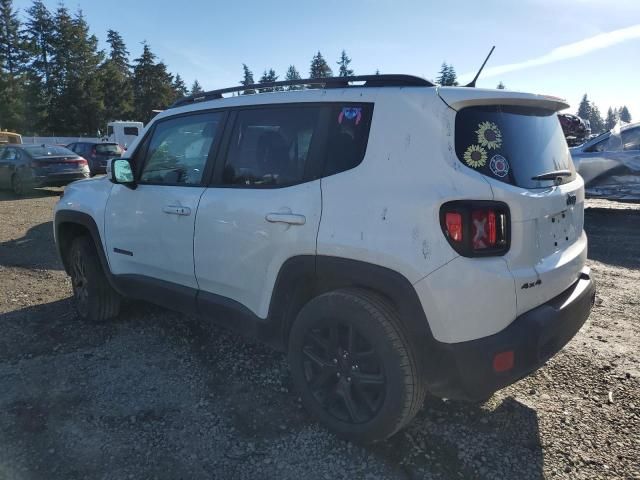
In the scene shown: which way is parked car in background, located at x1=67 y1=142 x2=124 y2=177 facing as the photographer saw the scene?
facing away from the viewer and to the left of the viewer

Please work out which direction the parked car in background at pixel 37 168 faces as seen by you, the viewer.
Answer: facing away from the viewer and to the left of the viewer

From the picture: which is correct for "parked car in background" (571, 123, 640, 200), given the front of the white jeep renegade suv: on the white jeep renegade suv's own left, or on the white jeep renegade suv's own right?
on the white jeep renegade suv's own right

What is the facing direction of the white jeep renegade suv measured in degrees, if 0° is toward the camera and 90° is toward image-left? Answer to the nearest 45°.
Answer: approximately 135°

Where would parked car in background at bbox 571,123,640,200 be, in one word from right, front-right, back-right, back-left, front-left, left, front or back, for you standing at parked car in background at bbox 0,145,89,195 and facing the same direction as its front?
back

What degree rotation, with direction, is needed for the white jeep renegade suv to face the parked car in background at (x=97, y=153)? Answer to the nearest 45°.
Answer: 0° — it already faces it
